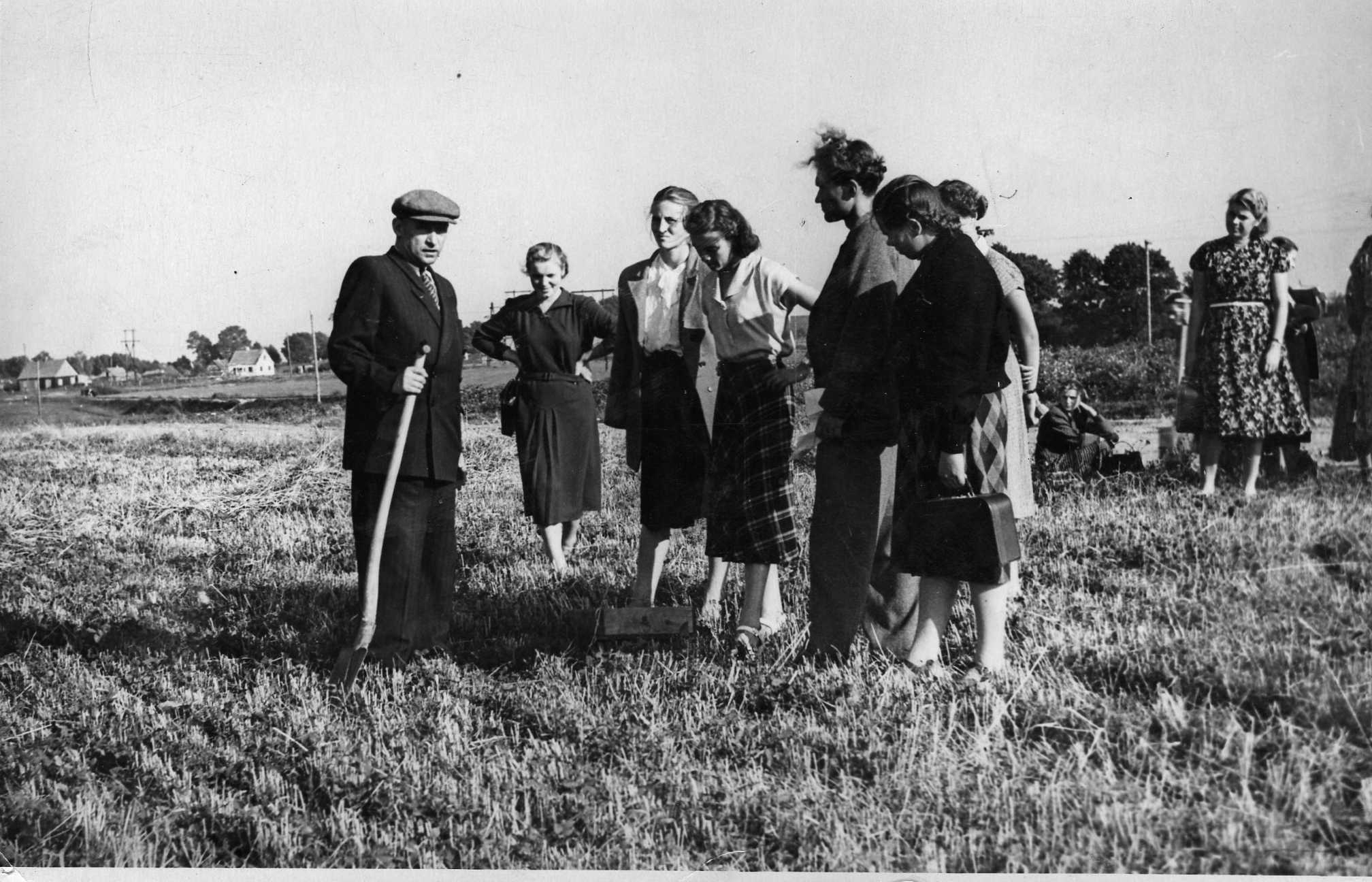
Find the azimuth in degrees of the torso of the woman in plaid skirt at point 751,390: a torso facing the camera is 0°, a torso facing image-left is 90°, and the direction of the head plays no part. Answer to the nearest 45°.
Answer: approximately 45°

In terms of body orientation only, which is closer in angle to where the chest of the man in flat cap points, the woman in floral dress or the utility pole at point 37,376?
the woman in floral dress

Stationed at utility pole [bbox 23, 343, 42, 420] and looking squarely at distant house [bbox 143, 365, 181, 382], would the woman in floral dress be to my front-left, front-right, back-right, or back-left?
back-right

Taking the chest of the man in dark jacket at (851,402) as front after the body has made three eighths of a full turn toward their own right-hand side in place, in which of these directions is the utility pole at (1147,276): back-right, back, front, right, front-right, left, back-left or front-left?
front

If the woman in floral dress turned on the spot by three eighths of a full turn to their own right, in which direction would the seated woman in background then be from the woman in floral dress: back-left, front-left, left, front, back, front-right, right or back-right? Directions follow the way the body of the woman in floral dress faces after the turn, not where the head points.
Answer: front

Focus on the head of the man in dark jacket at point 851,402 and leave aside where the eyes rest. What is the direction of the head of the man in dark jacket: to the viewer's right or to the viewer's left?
to the viewer's left

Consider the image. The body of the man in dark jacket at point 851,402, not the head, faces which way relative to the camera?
to the viewer's left

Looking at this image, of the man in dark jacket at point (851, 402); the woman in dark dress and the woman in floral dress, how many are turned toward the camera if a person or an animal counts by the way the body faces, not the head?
2

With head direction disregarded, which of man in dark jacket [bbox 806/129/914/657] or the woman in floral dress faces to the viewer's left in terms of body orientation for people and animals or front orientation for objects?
the man in dark jacket

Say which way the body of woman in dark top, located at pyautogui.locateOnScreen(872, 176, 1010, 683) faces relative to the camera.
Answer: to the viewer's left

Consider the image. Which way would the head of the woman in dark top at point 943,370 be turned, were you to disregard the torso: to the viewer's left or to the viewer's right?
to the viewer's left

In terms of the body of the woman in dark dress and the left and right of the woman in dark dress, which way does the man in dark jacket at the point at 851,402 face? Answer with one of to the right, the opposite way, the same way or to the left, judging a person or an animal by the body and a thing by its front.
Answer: to the right

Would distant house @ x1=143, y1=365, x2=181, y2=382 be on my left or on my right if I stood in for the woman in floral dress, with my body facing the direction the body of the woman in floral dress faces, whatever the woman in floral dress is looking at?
on my right

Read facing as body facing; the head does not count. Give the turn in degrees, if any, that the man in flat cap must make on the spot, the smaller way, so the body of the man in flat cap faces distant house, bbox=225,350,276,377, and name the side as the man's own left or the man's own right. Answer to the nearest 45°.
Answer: approximately 135° to the man's own left
